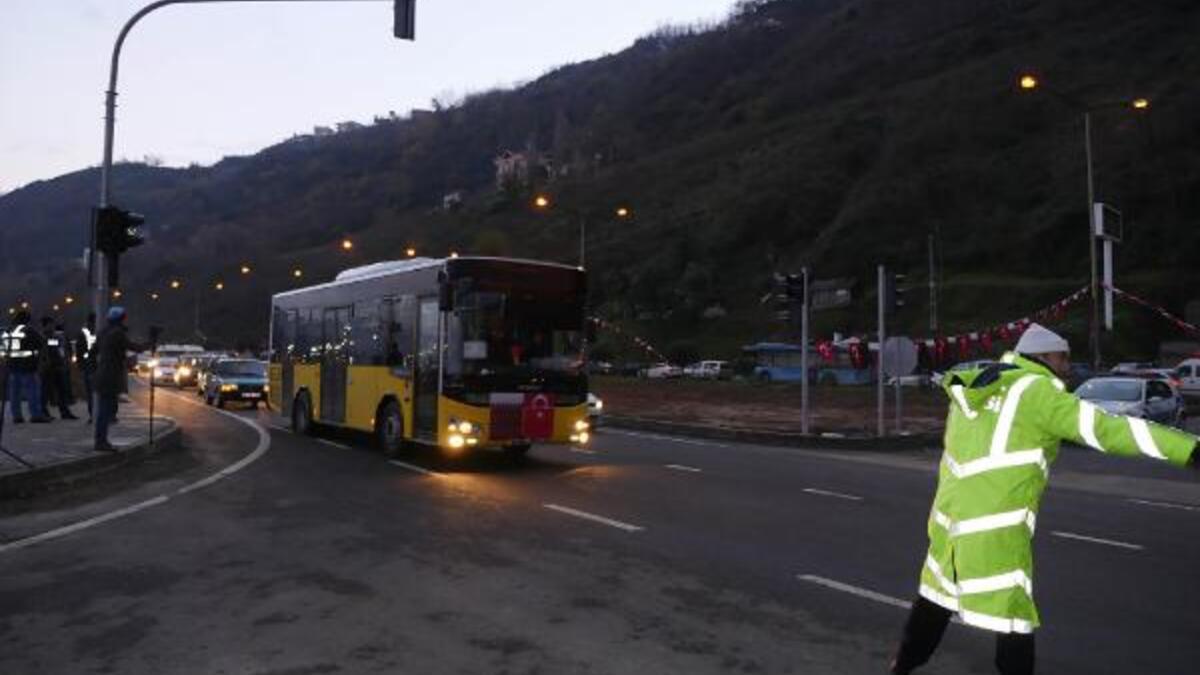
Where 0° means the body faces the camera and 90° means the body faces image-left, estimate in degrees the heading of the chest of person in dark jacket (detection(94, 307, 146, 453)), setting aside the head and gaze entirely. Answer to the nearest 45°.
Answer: approximately 270°

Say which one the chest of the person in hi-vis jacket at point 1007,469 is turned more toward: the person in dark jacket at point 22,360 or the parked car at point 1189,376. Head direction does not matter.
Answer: the parked car

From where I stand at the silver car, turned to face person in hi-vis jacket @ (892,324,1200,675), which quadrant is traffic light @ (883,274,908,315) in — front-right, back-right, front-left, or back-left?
front-right

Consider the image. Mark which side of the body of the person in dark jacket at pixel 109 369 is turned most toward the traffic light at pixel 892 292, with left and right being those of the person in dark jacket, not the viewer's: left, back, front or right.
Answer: front

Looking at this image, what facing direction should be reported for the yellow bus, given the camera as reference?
facing the viewer and to the right of the viewer

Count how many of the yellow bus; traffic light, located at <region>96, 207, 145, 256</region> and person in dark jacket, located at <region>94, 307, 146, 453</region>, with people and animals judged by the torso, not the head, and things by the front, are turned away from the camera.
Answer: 0
